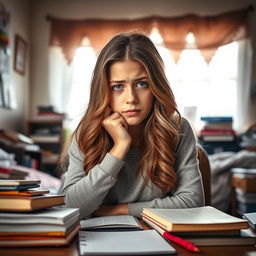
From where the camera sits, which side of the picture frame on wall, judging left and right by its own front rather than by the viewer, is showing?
right

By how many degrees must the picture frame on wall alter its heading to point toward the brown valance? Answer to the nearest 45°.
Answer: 0° — it already faces it

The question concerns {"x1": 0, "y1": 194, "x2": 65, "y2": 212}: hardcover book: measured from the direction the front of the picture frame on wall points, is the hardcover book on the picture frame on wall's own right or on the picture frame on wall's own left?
on the picture frame on wall's own right

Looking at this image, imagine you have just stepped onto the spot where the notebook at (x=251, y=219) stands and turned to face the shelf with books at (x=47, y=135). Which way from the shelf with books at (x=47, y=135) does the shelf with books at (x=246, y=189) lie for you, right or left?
right

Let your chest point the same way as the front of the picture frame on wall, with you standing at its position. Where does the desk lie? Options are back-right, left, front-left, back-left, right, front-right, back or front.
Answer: right

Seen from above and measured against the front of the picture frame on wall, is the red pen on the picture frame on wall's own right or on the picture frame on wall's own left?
on the picture frame on wall's own right

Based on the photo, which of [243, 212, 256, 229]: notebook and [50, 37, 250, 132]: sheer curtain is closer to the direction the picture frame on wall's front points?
the sheer curtain

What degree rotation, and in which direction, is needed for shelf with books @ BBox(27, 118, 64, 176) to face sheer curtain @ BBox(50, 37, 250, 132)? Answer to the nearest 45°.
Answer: approximately 90° to its left

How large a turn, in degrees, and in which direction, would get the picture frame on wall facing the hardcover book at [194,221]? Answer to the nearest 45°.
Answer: approximately 90° to its right

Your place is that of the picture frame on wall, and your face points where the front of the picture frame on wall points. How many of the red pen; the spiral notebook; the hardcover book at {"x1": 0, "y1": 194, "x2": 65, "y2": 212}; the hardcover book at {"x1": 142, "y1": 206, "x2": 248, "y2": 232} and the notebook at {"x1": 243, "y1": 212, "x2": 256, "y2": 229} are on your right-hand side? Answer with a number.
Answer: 5
